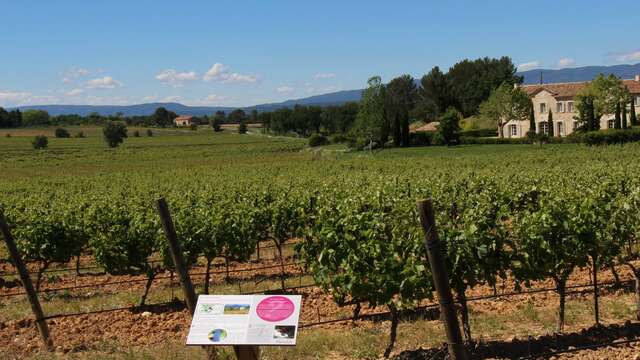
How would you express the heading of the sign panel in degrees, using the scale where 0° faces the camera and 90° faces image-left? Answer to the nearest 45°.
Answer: approximately 0°

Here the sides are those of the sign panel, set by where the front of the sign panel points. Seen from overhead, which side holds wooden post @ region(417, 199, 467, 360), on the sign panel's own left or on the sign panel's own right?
on the sign panel's own left

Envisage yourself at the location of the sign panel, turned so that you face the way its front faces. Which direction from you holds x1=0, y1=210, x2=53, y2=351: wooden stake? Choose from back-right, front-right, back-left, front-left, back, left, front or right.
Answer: back-right
